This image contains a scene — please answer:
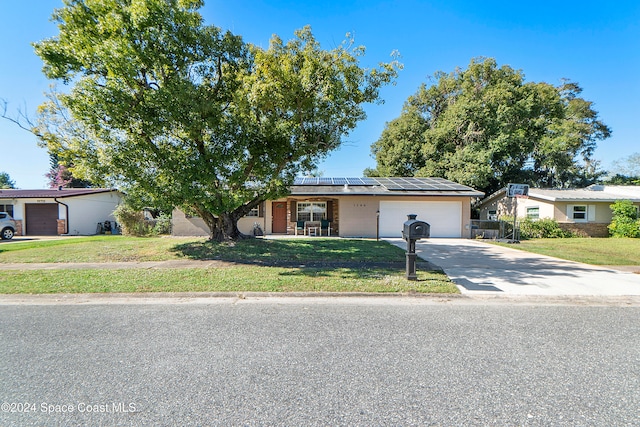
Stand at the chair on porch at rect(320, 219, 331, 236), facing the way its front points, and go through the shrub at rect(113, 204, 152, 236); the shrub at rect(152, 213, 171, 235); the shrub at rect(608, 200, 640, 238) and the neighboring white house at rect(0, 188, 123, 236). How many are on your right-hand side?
3

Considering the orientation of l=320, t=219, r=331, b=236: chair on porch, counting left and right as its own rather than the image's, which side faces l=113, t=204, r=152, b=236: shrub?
right

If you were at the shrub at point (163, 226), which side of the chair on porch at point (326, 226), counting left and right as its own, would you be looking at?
right

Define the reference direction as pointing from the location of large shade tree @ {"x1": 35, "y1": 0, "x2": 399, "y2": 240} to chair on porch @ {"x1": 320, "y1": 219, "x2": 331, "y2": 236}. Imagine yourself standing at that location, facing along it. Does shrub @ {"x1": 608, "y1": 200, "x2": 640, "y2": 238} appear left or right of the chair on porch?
right

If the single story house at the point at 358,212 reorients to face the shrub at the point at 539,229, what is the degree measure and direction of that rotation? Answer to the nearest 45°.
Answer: approximately 90° to its left

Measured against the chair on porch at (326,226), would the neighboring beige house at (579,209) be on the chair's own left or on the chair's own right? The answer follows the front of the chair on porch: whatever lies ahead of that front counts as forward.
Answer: on the chair's own left

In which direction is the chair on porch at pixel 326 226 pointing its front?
toward the camera

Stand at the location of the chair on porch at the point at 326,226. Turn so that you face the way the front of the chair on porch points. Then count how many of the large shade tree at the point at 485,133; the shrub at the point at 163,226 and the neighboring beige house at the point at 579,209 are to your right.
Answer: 1

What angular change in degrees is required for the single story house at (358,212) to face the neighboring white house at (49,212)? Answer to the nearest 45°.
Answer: approximately 90° to its right

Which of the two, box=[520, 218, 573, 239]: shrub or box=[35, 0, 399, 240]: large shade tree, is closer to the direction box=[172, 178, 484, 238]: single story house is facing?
the large shade tree

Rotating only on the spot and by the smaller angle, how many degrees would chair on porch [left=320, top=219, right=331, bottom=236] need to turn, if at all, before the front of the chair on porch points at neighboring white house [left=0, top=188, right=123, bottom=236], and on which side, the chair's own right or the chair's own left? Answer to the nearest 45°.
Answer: approximately 90° to the chair's own right

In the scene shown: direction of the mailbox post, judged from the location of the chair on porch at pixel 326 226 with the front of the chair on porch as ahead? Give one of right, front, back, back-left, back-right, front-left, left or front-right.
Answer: front

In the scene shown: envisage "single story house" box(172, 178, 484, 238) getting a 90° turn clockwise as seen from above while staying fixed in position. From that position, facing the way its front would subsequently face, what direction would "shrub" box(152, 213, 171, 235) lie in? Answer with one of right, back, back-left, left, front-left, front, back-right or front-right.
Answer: front

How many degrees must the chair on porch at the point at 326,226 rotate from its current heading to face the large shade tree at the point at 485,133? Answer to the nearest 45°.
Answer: approximately 135° to its left

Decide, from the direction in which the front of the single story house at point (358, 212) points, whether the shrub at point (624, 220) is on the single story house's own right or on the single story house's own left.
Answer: on the single story house's own left

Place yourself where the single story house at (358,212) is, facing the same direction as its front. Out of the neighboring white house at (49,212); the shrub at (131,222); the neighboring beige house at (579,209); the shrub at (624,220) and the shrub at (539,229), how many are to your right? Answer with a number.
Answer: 2
